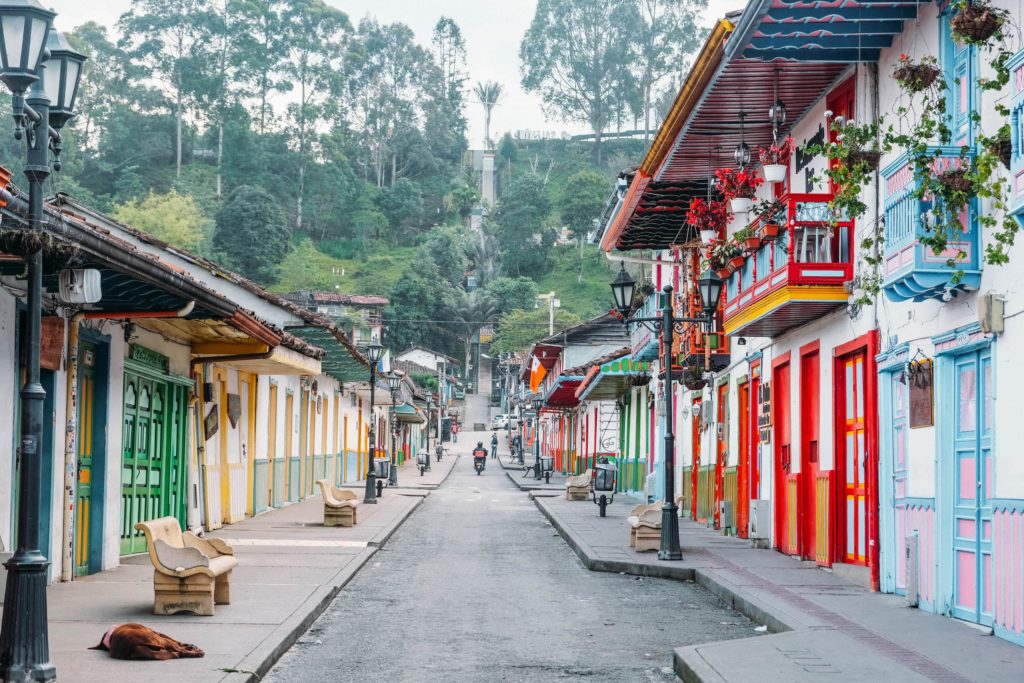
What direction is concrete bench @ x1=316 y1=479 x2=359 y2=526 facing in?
to the viewer's right

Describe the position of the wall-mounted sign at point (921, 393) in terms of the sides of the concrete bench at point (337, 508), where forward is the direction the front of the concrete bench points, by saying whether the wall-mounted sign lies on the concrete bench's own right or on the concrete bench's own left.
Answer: on the concrete bench's own right

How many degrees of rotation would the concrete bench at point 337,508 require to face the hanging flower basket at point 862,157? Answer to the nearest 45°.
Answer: approximately 90° to its right

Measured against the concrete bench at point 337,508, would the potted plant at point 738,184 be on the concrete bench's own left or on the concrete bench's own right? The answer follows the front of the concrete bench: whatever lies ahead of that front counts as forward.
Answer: on the concrete bench's own right

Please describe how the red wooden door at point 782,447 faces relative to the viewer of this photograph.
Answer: facing to the left of the viewer

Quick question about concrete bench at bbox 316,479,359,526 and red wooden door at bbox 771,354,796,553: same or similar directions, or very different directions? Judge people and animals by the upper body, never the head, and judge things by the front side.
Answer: very different directions

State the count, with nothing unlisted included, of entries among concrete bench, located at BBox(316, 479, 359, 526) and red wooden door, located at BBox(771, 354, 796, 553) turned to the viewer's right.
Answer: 1

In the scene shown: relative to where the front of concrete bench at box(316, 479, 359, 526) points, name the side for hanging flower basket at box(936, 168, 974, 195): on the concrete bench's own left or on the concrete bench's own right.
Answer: on the concrete bench's own right
